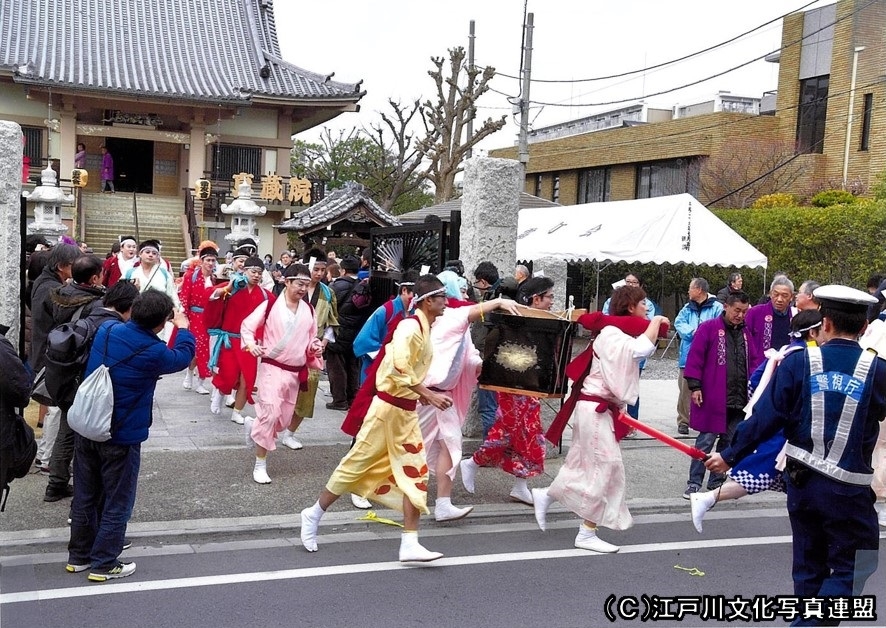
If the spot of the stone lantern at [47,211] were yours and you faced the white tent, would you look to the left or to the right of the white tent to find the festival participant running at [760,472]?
right

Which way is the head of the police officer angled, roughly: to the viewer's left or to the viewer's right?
to the viewer's left

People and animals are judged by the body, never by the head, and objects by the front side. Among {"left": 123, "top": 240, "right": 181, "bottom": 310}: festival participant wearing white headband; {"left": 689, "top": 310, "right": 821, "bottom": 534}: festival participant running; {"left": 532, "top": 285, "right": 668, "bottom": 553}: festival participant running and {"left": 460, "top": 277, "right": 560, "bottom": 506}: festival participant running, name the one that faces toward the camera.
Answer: {"left": 123, "top": 240, "right": 181, "bottom": 310}: festival participant wearing white headband

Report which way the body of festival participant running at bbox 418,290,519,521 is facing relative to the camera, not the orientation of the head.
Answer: to the viewer's right

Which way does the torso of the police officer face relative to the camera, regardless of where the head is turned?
away from the camera

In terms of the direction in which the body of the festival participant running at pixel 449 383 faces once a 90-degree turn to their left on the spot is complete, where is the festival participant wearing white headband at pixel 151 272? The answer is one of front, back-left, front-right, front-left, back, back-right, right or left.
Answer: front-left

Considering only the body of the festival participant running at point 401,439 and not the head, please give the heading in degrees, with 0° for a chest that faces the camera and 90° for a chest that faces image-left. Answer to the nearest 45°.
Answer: approximately 270°

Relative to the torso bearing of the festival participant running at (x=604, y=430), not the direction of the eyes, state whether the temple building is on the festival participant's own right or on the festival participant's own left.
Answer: on the festival participant's own left

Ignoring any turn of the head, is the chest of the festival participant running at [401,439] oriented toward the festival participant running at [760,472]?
yes

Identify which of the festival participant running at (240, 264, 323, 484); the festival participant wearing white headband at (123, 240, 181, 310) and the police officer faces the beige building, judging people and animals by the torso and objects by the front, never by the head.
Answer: the police officer

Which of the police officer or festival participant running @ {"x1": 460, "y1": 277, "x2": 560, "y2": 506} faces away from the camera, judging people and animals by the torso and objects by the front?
the police officer
